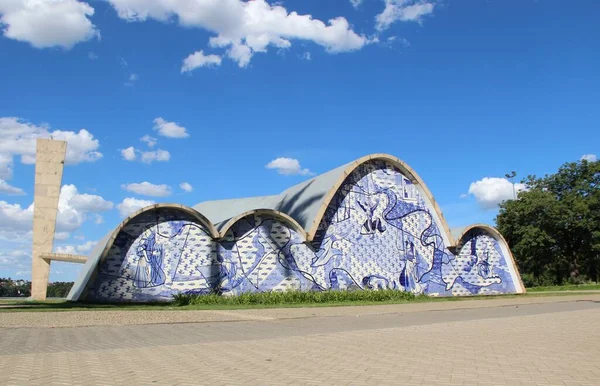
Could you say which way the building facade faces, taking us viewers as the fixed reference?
facing the viewer

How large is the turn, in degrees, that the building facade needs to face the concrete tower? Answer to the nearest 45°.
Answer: approximately 90° to its right
